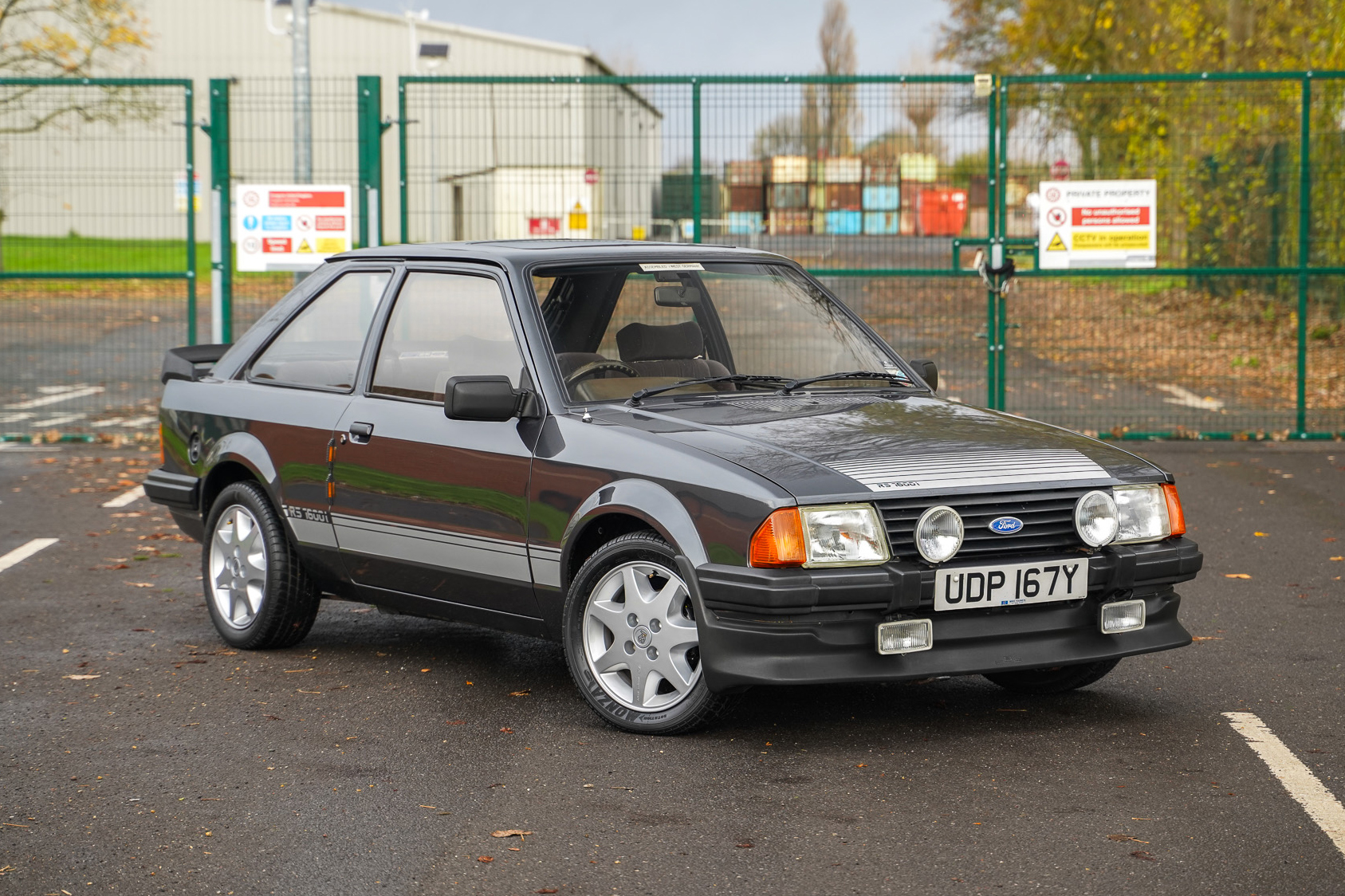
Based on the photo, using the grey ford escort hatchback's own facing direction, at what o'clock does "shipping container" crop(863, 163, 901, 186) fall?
The shipping container is roughly at 8 o'clock from the grey ford escort hatchback.

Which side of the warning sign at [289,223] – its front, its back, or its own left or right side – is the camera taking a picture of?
front

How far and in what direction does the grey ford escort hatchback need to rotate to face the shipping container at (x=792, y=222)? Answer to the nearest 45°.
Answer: approximately 135° to its left

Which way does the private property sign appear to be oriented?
toward the camera

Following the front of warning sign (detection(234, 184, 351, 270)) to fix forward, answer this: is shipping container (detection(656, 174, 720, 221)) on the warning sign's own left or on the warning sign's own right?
on the warning sign's own left

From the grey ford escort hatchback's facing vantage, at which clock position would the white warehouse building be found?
The white warehouse building is roughly at 7 o'clock from the grey ford escort hatchback.

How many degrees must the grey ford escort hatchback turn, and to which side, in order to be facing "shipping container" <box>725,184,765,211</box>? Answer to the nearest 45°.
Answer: approximately 135° to its left

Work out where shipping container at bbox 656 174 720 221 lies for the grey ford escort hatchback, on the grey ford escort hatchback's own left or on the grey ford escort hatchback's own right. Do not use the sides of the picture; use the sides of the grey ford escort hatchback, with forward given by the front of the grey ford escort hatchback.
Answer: on the grey ford escort hatchback's own left

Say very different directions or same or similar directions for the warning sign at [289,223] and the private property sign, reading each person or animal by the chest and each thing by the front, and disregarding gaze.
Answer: same or similar directions

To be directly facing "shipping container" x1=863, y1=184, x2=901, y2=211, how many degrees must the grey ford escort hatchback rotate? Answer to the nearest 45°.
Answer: approximately 135° to its left

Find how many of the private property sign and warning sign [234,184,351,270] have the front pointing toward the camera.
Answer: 2
